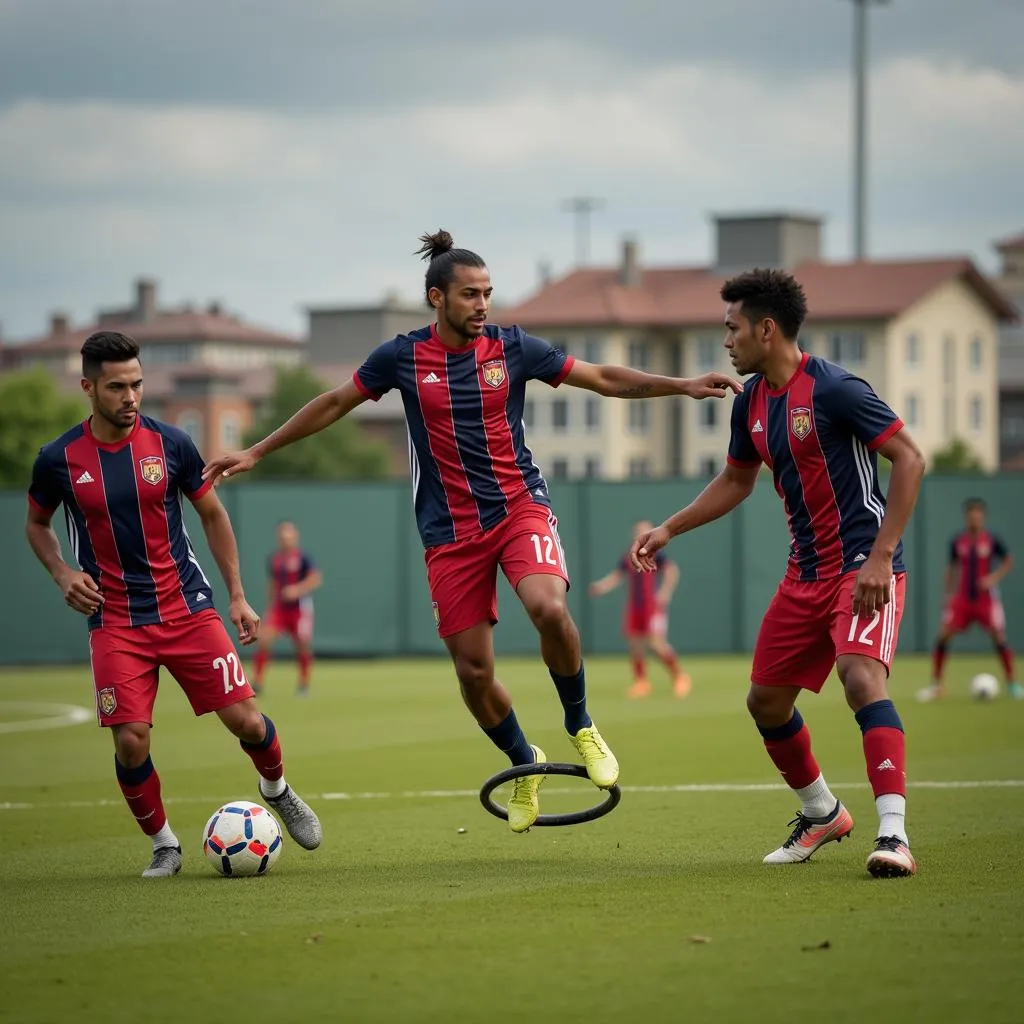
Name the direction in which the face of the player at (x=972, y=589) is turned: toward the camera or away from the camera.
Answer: toward the camera

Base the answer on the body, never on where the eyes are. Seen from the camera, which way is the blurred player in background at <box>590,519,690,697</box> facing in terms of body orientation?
toward the camera

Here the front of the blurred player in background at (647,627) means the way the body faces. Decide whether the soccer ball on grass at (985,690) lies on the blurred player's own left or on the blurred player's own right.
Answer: on the blurred player's own left

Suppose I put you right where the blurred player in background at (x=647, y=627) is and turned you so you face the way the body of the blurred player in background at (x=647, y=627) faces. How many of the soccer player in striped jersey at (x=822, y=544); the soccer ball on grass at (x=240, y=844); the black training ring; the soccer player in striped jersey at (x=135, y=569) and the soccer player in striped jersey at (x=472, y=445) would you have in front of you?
5

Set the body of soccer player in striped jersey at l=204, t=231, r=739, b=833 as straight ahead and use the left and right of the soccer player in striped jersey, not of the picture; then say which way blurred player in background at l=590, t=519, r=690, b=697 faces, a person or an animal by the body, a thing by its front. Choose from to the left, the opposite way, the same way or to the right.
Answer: the same way

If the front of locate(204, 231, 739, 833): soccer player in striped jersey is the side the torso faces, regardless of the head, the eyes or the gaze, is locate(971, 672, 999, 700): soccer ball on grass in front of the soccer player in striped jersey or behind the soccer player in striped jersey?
behind

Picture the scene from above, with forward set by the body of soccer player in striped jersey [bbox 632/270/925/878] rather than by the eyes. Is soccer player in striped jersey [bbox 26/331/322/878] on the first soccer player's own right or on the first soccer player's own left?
on the first soccer player's own right

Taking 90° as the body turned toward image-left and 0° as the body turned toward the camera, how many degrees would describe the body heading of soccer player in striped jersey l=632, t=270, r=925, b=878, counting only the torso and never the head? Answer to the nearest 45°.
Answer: approximately 45°

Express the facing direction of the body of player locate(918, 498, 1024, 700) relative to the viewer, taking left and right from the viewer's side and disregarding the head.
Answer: facing the viewer

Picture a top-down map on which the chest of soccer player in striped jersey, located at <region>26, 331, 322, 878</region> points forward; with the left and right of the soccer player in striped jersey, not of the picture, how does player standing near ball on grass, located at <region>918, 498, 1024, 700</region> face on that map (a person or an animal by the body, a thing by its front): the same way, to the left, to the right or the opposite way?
the same way

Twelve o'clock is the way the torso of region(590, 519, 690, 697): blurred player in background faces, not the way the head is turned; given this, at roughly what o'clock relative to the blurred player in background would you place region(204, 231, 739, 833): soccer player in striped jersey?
The soccer player in striped jersey is roughly at 12 o'clock from the blurred player in background.

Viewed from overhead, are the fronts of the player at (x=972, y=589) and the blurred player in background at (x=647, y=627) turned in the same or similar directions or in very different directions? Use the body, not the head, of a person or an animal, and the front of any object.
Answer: same or similar directions

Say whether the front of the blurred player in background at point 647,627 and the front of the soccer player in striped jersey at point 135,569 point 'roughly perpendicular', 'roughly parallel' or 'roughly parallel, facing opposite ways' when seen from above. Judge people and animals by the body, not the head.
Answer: roughly parallel

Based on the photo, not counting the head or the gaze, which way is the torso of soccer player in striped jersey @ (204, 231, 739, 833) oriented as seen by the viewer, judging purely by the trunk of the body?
toward the camera

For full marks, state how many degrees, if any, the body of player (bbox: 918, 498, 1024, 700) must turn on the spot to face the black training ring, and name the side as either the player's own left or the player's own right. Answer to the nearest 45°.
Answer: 0° — they already face it

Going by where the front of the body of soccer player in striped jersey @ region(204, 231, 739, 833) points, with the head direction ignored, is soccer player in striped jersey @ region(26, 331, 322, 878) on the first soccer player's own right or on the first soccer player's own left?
on the first soccer player's own right

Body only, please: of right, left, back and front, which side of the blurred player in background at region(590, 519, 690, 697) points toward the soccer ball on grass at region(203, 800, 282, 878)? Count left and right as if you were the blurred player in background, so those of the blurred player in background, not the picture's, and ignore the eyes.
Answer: front

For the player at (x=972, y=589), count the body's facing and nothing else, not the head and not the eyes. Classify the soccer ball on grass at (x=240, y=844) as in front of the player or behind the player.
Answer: in front
